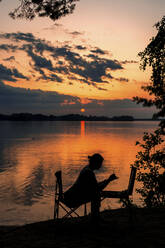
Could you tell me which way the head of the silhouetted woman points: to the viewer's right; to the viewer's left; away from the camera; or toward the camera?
to the viewer's right

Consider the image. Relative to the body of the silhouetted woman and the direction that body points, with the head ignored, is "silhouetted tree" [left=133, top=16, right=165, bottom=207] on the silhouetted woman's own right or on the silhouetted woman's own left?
on the silhouetted woman's own left

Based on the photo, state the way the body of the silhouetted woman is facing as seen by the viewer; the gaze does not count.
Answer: to the viewer's right
